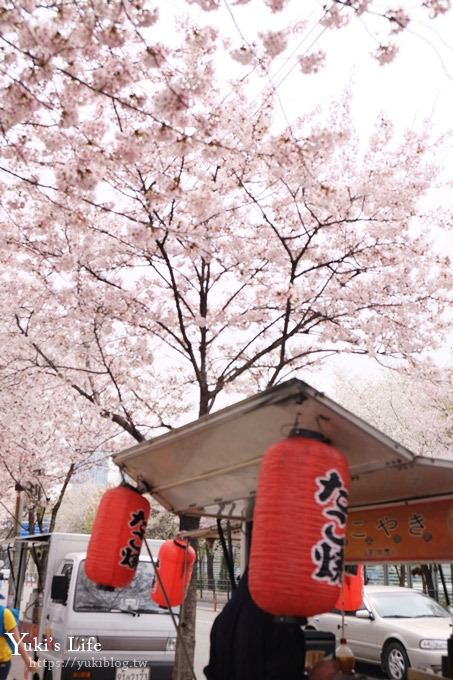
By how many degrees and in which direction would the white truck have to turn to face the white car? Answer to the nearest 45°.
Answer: approximately 90° to its left

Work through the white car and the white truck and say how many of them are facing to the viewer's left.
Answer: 0

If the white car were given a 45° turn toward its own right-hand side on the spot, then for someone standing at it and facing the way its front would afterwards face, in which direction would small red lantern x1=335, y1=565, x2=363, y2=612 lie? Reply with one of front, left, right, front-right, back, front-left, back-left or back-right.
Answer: front

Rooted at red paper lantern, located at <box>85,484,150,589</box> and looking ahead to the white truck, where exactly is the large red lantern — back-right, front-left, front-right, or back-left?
back-right

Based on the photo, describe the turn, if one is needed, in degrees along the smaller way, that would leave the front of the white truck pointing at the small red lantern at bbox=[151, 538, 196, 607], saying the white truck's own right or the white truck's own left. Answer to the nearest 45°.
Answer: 0° — it already faces it

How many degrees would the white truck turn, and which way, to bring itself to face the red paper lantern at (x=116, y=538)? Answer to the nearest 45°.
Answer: approximately 45° to its right

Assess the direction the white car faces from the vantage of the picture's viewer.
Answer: facing the viewer and to the right of the viewer

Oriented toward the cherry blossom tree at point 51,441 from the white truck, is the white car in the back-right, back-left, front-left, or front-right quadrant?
front-right
